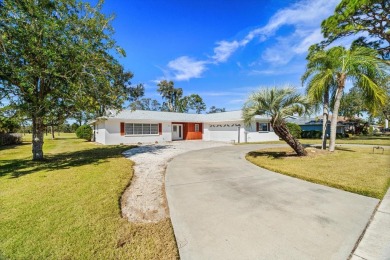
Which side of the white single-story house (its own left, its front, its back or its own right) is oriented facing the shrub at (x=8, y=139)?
right

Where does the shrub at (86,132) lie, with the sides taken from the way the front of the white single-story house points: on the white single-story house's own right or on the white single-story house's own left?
on the white single-story house's own right

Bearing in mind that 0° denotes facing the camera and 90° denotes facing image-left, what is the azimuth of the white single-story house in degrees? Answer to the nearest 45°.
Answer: approximately 0°

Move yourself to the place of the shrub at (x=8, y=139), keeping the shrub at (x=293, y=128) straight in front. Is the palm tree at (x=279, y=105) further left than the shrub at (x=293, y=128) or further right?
right

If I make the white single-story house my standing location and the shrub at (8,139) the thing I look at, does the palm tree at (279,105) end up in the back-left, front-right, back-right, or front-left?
back-left

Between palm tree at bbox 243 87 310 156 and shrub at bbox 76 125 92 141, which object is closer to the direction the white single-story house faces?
the palm tree

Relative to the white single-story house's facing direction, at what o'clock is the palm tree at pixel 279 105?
The palm tree is roughly at 11 o'clock from the white single-story house.

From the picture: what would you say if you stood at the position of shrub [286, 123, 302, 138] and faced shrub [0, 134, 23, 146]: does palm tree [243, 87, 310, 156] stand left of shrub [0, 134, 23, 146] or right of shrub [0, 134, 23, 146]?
left

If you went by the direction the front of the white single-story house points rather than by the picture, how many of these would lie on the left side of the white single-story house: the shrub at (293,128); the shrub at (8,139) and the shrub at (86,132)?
1

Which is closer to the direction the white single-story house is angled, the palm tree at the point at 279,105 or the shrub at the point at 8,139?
the palm tree
